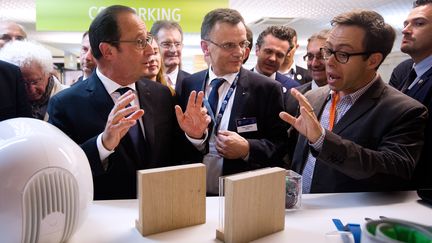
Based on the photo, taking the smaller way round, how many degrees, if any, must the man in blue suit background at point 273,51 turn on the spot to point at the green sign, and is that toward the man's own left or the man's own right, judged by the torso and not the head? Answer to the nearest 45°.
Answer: approximately 135° to the man's own right

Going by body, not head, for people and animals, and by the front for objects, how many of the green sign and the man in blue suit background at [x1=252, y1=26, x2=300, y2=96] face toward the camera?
2

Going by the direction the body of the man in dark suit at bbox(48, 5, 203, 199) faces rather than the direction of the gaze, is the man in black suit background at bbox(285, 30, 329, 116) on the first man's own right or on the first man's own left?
on the first man's own left
